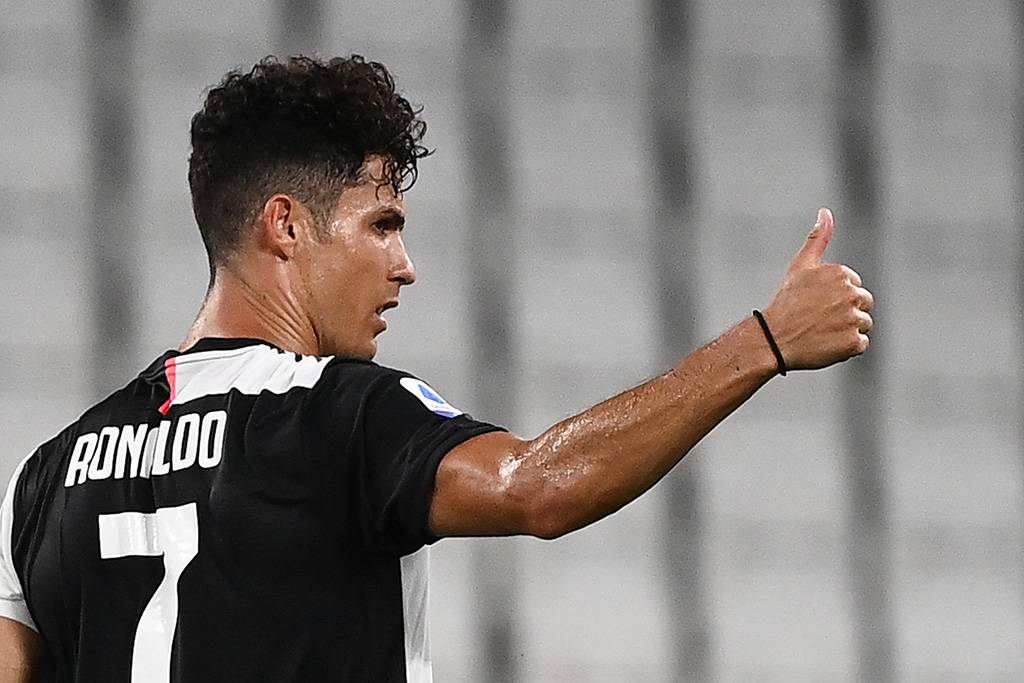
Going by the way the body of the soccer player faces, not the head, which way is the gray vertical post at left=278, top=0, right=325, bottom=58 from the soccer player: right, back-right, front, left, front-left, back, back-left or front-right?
front-left

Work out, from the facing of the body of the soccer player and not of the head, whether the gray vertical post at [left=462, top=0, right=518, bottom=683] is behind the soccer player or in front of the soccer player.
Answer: in front

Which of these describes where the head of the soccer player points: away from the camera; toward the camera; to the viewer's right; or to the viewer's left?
to the viewer's right

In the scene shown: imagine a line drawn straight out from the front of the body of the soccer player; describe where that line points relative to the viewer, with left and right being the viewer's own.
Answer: facing away from the viewer and to the right of the viewer

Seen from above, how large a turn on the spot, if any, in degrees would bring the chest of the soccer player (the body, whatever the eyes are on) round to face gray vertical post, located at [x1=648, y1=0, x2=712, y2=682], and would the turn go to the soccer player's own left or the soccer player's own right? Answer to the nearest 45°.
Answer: approximately 45° to the soccer player's own left

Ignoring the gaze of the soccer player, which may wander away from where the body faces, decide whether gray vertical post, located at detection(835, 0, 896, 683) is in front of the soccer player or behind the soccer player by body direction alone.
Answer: in front

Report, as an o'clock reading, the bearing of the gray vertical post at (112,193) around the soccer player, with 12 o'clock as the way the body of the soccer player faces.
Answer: The gray vertical post is roughly at 10 o'clock from the soccer player.
